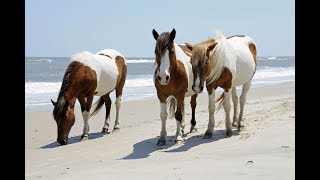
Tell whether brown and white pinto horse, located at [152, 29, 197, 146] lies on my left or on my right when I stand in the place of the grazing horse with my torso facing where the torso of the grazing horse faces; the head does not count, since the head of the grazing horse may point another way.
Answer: on my left

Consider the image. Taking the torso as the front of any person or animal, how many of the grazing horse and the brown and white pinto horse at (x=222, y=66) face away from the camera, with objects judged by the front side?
0

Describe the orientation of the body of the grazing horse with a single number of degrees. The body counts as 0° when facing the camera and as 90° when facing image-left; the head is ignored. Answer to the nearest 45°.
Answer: approximately 45°
